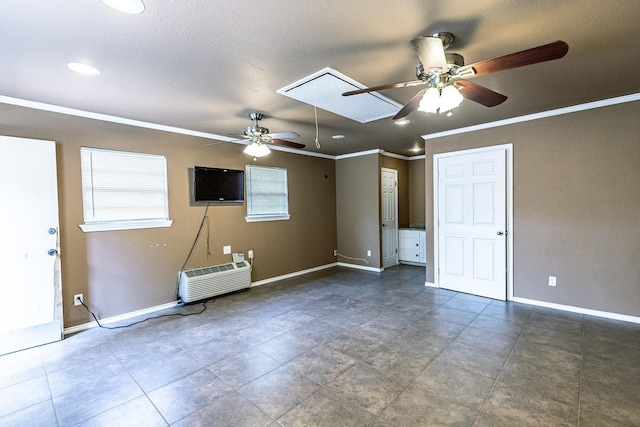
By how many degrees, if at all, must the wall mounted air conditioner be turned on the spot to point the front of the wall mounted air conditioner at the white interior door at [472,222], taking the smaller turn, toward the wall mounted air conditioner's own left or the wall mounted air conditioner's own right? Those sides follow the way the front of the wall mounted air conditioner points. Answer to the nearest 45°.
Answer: approximately 45° to the wall mounted air conditioner's own left

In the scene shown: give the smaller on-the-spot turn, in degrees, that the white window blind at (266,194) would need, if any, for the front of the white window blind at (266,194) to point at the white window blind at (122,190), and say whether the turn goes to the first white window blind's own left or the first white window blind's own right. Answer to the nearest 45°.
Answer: approximately 90° to the first white window blind's own right

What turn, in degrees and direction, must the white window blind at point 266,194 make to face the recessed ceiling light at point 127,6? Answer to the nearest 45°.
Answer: approximately 45° to its right

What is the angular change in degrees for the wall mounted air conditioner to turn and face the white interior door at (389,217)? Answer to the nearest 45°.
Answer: approximately 45° to its left

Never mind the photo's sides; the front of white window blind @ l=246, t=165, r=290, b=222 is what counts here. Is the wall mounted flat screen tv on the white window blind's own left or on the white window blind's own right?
on the white window blind's own right

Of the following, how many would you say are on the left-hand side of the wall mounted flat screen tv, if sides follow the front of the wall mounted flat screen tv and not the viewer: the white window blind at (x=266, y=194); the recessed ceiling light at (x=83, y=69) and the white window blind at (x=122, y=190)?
1

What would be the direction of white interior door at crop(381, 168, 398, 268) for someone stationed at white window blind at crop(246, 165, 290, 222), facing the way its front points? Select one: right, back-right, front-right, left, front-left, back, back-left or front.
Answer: front-left

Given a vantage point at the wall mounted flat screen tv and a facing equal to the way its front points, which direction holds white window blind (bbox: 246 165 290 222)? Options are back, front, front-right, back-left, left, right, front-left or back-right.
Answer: left

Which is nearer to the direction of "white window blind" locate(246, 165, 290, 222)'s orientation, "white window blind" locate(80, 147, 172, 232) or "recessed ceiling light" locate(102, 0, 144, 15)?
the recessed ceiling light

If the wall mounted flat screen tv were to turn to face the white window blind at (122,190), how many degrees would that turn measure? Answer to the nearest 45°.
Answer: approximately 90° to its right
